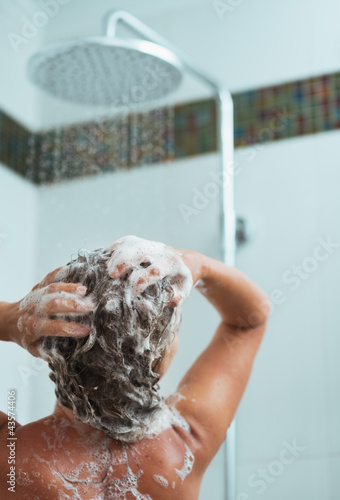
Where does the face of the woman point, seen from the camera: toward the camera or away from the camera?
away from the camera

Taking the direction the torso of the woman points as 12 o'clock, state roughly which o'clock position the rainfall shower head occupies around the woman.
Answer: The rainfall shower head is roughly at 12 o'clock from the woman.

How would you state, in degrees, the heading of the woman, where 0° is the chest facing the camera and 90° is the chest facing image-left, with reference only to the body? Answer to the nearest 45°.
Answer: approximately 180°
